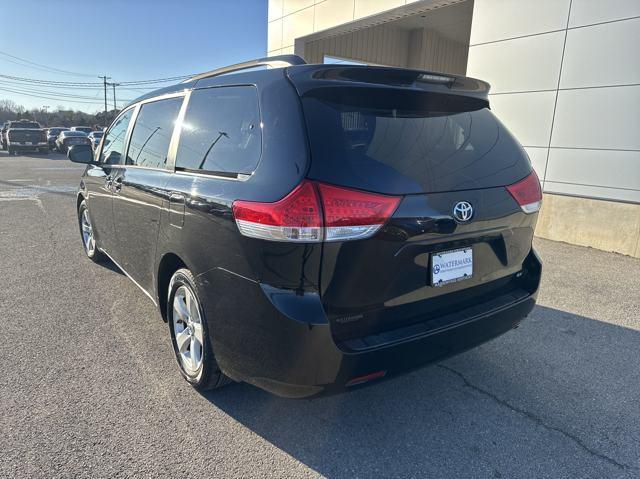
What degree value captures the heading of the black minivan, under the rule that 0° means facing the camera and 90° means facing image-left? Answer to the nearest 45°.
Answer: approximately 135°

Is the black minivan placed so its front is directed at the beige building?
no

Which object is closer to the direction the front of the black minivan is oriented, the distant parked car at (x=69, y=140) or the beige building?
the distant parked car

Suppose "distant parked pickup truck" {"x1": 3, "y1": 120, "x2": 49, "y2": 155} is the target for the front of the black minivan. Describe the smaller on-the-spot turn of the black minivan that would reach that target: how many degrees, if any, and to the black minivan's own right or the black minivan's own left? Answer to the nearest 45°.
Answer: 0° — it already faces it

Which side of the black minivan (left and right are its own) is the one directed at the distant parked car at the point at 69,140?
front

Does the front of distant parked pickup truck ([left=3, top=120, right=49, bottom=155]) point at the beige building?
no

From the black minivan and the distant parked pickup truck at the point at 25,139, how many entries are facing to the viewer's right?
0

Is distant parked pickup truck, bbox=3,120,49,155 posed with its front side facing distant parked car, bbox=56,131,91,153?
no
